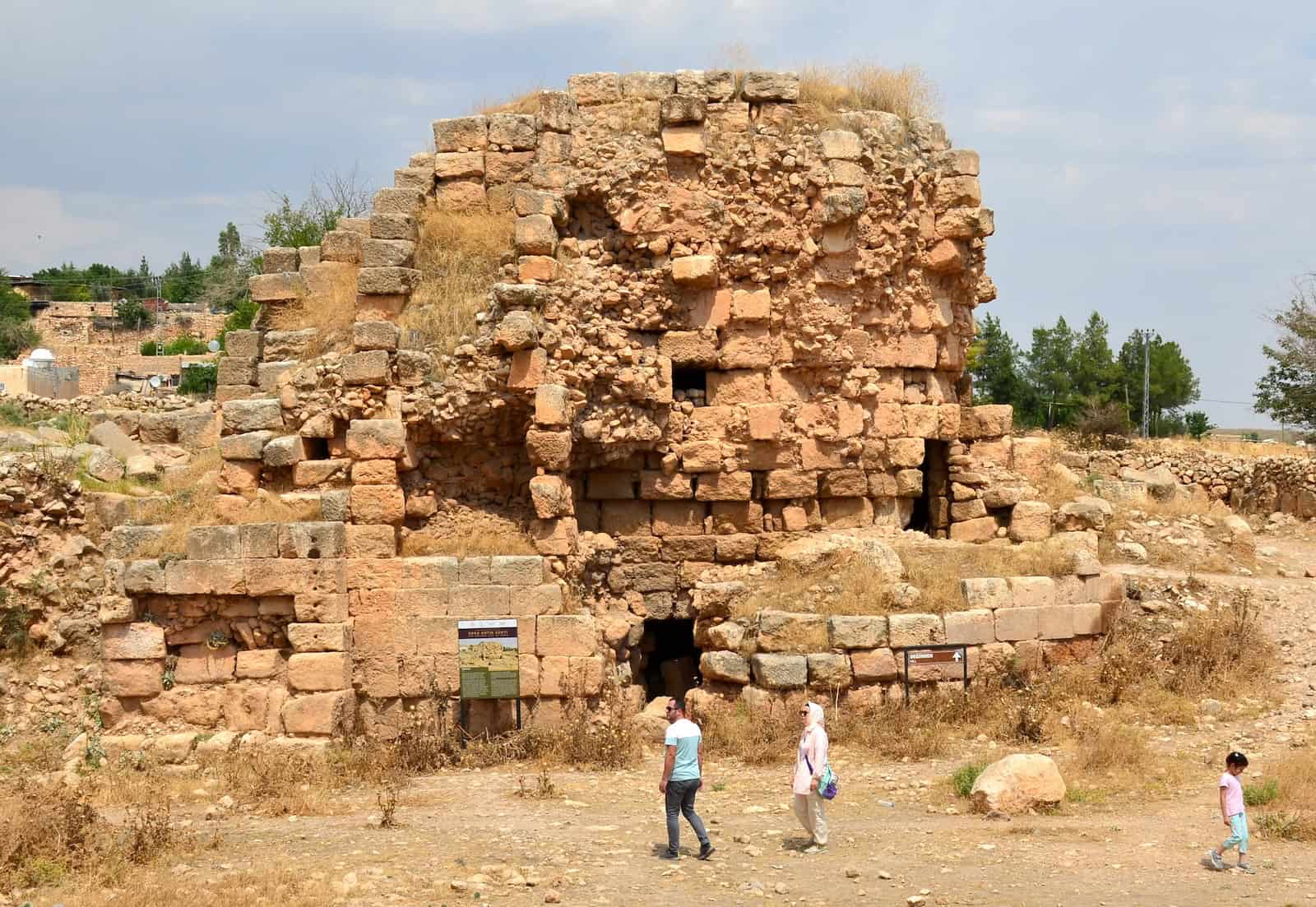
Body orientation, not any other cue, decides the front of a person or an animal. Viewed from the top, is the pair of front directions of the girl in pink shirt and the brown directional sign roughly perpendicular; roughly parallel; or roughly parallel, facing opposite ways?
roughly perpendicular

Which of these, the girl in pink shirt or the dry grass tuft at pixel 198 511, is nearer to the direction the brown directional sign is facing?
the girl in pink shirt

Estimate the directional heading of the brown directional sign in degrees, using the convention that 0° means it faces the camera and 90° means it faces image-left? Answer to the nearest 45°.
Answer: approximately 0°

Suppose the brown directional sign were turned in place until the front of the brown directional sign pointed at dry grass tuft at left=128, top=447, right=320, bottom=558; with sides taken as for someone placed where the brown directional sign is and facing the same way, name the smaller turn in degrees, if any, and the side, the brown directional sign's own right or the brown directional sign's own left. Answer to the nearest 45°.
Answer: approximately 90° to the brown directional sign's own right

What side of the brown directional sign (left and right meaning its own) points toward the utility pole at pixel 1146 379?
back
